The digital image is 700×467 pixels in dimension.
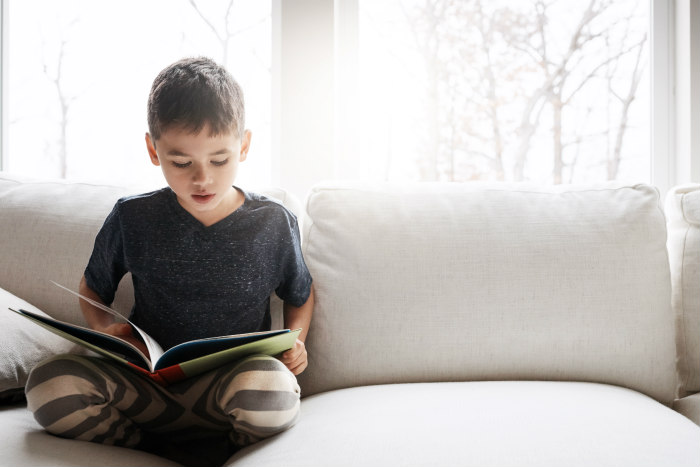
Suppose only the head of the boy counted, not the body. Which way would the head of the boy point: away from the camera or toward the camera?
toward the camera

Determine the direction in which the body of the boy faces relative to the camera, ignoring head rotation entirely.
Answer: toward the camera

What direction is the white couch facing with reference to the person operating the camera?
facing the viewer
